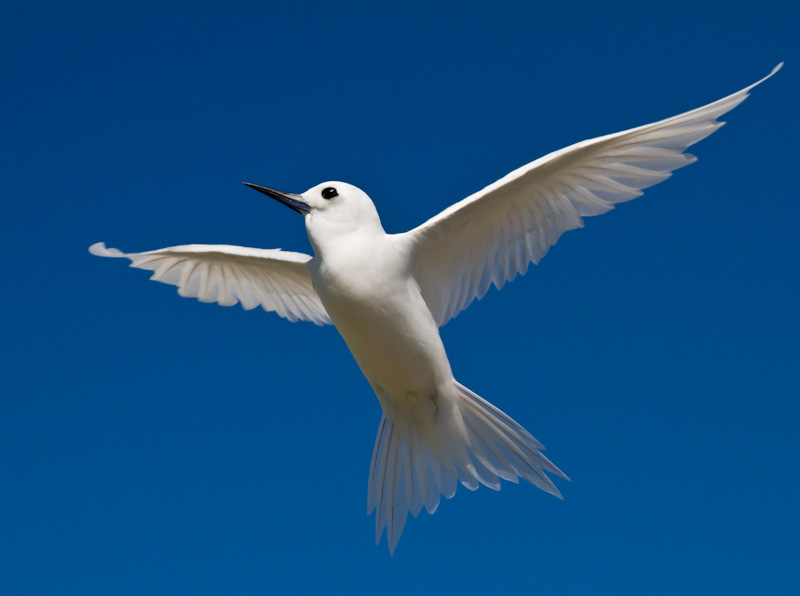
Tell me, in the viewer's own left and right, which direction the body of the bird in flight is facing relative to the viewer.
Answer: facing the viewer and to the left of the viewer
